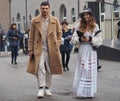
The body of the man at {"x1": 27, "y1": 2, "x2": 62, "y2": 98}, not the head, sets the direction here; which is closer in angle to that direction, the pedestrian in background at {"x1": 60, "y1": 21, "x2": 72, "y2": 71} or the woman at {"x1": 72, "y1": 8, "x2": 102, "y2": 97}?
the woman

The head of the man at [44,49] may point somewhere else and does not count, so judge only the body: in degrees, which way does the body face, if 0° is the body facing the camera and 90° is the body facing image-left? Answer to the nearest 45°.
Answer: approximately 0°

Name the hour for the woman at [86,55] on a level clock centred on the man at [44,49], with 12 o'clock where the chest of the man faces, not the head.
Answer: The woman is roughly at 9 o'clock from the man.

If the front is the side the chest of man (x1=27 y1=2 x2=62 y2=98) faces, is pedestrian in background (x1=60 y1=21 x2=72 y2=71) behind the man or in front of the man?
behind
